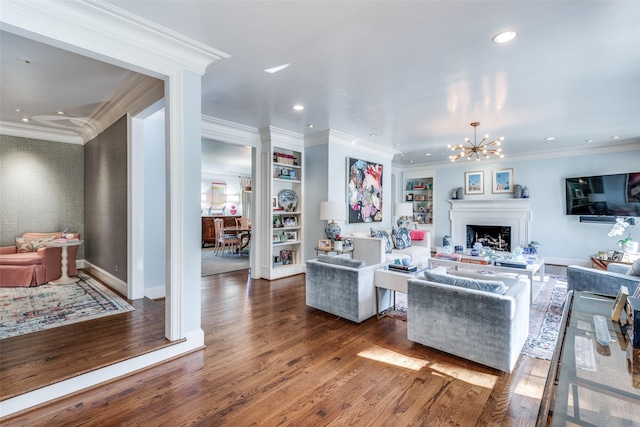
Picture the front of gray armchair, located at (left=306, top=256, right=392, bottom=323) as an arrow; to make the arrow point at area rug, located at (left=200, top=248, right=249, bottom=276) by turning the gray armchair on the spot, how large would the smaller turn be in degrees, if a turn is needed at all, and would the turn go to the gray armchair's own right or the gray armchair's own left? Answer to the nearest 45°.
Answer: approximately 90° to the gray armchair's own left

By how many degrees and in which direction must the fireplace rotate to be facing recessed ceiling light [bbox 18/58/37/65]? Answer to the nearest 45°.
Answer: approximately 45° to its right

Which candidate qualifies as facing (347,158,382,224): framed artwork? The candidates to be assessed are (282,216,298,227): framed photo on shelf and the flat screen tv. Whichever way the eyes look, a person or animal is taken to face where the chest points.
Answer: the flat screen tv

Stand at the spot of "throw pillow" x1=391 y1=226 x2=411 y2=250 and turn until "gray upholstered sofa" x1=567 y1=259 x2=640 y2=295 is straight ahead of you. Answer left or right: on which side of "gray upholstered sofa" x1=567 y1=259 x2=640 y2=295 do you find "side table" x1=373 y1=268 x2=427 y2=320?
right

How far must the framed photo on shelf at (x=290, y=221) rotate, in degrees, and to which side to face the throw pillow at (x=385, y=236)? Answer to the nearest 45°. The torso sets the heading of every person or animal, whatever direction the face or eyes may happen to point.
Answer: approximately 90° to its left

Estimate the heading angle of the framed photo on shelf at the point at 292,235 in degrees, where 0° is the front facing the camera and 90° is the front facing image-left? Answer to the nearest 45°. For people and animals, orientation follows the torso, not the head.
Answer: approximately 0°

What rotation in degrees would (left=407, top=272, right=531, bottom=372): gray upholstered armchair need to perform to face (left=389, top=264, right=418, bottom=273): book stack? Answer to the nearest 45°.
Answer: approximately 90° to its left

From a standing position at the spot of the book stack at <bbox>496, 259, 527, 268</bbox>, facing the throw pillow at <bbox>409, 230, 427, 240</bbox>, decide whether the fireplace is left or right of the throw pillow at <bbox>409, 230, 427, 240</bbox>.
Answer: right

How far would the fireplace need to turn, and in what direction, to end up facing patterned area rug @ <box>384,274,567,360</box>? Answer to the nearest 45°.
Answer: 0° — it already faces it
